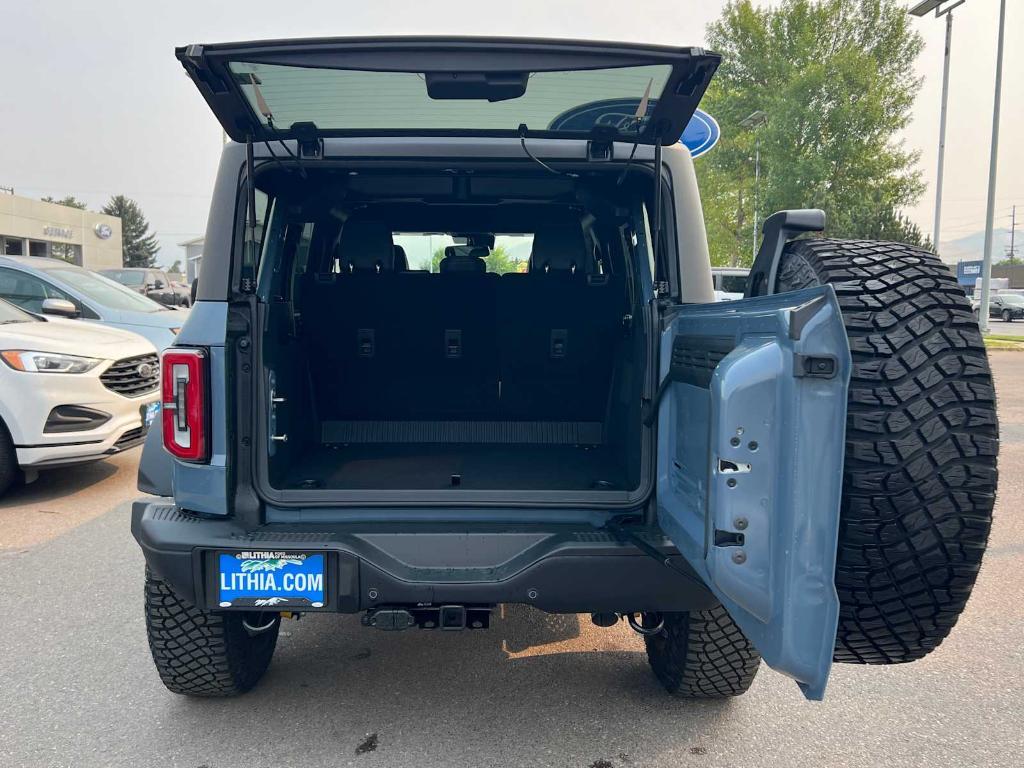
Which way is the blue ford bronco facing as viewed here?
away from the camera

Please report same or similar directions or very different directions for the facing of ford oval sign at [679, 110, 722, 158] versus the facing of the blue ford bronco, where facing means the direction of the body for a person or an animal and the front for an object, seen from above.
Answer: very different directions

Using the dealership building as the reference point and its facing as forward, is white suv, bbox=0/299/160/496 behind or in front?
in front

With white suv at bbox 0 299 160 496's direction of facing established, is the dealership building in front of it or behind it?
behind

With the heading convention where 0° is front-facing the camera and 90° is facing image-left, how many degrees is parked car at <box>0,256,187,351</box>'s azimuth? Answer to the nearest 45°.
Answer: approximately 315°

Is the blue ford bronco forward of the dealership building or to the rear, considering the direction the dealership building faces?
forward

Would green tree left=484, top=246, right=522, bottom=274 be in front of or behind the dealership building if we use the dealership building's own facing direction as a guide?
in front
